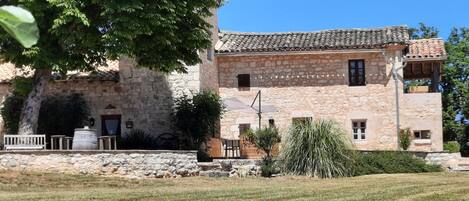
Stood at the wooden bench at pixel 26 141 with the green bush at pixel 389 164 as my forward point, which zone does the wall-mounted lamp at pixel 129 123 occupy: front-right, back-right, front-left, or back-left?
front-left

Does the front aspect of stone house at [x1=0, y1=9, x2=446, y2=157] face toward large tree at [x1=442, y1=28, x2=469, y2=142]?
no

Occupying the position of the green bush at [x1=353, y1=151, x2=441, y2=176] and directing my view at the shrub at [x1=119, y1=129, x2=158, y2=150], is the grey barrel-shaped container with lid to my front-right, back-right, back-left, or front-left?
front-left

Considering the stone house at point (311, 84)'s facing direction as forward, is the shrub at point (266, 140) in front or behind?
in front

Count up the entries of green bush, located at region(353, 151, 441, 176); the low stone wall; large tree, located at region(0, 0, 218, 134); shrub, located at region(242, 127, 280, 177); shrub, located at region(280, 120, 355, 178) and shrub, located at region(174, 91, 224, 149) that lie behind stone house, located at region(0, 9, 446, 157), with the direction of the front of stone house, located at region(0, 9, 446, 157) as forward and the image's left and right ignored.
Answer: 0

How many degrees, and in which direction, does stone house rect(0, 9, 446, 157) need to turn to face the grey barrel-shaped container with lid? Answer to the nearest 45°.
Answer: approximately 45° to its right

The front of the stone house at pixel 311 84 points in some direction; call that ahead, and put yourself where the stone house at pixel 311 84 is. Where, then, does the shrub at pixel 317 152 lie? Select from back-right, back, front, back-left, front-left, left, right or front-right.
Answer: front

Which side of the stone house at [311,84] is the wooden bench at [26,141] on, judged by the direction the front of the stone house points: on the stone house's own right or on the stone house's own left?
on the stone house's own right

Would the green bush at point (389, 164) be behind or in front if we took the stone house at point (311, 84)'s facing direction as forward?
in front

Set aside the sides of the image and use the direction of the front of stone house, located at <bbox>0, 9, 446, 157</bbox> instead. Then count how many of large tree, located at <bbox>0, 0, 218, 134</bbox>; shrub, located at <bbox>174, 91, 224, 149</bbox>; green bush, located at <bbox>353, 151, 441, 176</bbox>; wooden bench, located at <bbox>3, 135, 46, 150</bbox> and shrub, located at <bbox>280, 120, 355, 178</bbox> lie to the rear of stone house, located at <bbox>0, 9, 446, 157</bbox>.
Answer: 0

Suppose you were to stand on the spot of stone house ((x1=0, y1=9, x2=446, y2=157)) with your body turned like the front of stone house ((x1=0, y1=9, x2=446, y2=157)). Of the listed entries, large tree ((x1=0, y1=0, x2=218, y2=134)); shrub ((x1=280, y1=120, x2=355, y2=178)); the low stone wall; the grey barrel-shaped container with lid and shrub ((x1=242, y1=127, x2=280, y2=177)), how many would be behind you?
0

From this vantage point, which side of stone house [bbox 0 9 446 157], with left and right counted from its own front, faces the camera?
front
